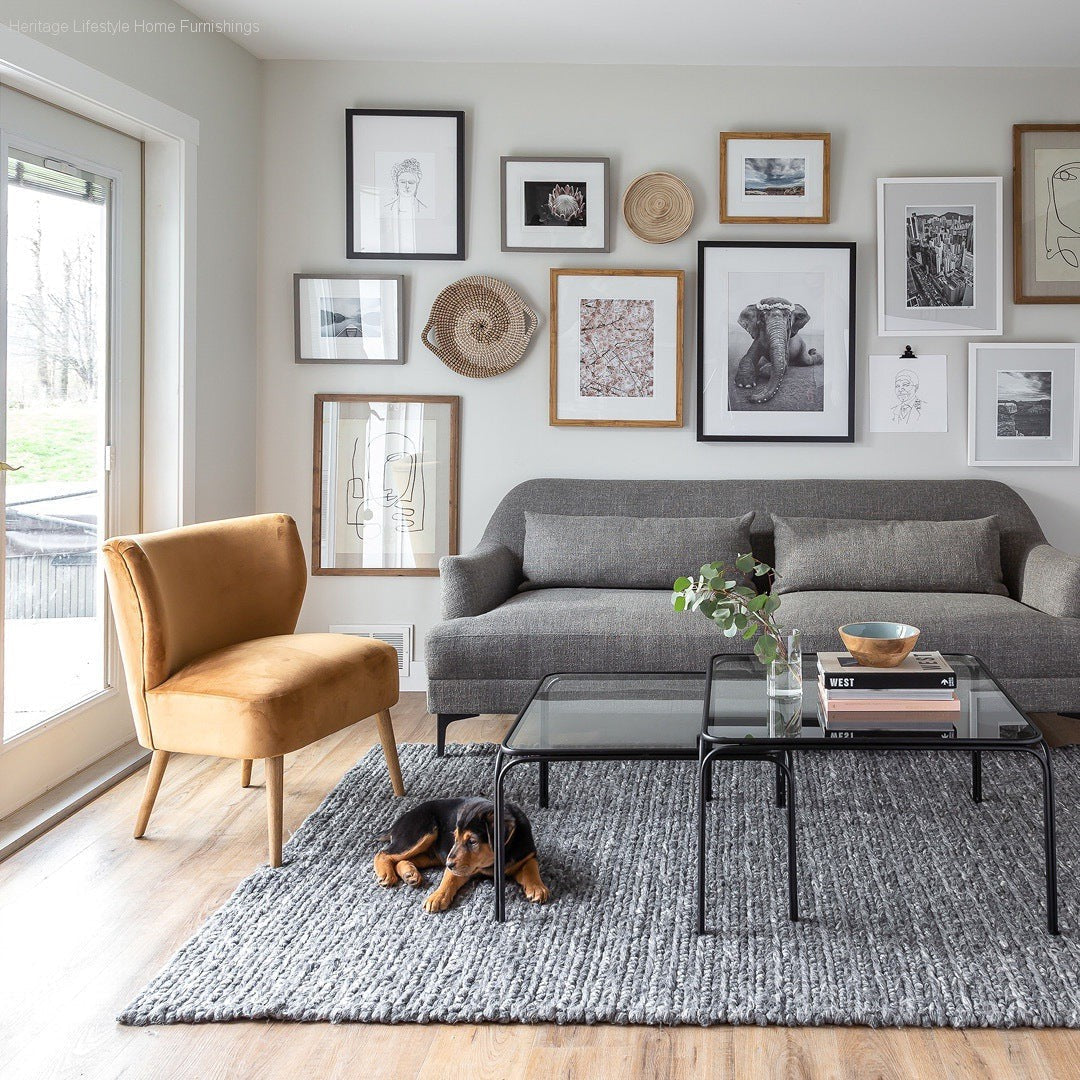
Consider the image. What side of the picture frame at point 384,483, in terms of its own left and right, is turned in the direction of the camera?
front

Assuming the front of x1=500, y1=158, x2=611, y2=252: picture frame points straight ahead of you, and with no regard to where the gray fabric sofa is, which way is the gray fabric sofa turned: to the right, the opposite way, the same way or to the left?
the same way

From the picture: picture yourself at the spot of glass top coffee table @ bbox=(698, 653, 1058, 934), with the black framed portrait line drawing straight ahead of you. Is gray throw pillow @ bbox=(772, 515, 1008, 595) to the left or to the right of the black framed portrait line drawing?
right

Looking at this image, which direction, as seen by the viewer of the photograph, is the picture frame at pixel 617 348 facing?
facing the viewer

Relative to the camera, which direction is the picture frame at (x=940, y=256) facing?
toward the camera

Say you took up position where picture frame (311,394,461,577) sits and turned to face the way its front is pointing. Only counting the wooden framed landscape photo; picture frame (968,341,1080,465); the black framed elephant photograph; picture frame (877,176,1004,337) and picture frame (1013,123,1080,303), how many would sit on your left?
5

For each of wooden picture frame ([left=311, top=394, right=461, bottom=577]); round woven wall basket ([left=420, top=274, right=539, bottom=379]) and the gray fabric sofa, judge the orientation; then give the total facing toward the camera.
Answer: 3

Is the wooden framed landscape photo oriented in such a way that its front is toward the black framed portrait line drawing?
no

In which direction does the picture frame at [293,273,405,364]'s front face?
toward the camera

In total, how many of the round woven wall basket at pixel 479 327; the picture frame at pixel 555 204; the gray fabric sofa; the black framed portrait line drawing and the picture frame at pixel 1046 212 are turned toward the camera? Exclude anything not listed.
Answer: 5

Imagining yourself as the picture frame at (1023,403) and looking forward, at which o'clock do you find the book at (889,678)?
The book is roughly at 12 o'clock from the picture frame.

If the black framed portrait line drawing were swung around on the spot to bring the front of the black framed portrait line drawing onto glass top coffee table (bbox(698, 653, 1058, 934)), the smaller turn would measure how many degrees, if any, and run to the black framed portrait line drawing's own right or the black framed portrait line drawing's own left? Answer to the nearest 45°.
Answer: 0° — it already faces it
